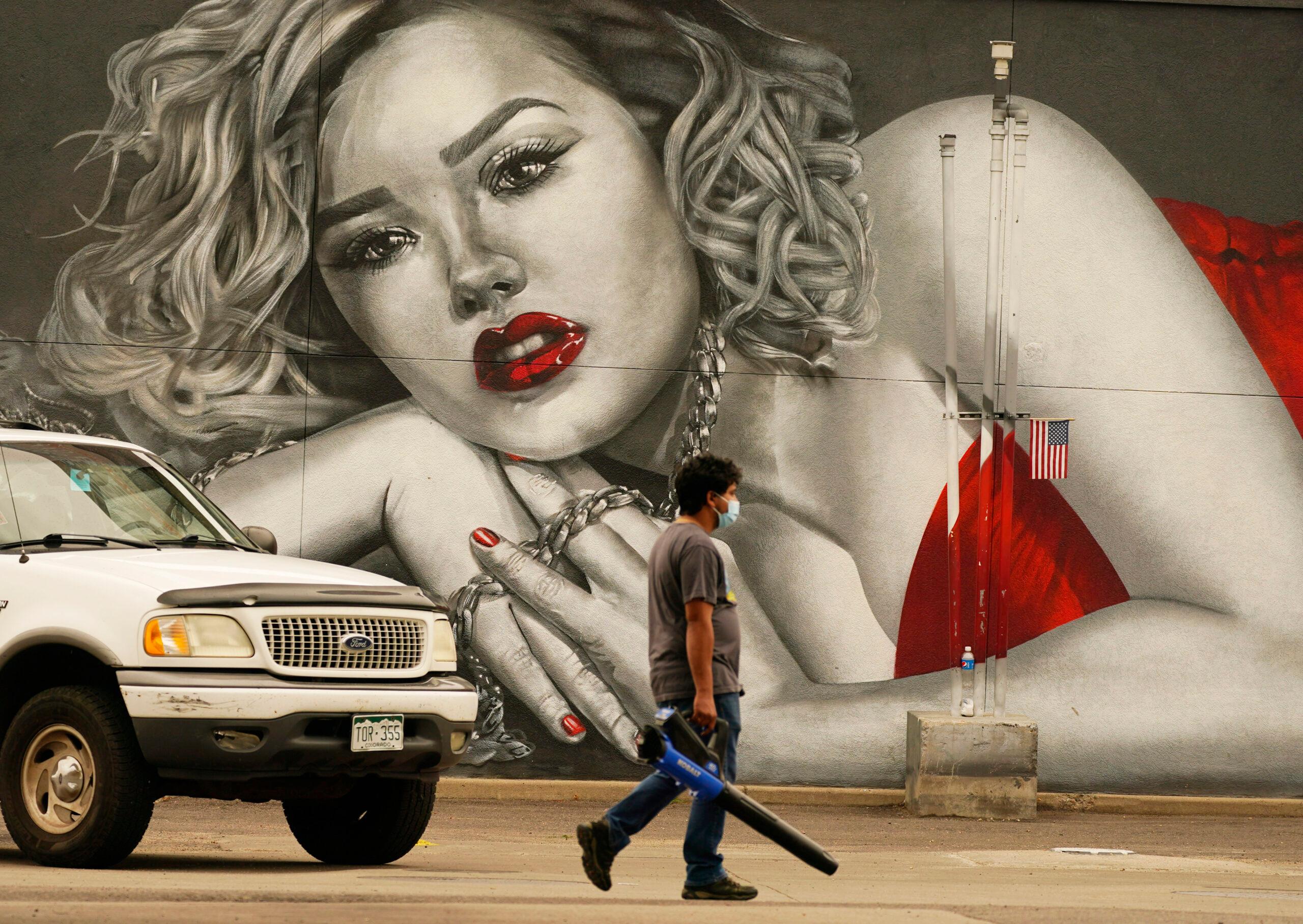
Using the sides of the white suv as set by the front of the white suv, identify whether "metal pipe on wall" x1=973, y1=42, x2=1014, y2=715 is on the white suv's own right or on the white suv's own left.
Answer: on the white suv's own left

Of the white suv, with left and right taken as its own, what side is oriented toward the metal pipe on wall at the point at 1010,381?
left

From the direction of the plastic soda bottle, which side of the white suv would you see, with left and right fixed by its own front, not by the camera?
left

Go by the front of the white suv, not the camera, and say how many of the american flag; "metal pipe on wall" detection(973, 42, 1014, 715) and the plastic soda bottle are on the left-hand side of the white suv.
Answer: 3

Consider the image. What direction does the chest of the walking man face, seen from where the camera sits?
to the viewer's right

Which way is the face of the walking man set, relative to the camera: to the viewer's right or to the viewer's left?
to the viewer's right

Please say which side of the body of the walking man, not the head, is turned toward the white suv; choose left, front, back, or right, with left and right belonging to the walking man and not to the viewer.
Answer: back
